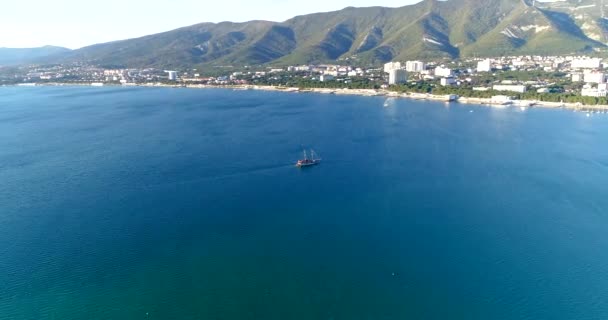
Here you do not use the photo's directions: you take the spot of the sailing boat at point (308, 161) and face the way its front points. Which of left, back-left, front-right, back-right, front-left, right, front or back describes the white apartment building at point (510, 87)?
front-left

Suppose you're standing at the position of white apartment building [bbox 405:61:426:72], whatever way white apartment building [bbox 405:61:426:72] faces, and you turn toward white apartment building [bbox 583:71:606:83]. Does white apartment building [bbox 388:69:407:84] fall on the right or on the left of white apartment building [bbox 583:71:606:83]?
right

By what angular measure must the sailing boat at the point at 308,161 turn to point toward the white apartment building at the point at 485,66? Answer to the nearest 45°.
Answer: approximately 45° to its left

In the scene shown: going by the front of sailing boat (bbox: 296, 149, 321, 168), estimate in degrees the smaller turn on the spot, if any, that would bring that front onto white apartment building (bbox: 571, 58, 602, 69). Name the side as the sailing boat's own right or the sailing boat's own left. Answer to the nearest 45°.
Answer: approximately 45° to the sailing boat's own left

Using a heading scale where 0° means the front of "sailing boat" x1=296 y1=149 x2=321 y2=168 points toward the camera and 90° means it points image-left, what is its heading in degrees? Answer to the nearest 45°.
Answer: approximately 270°

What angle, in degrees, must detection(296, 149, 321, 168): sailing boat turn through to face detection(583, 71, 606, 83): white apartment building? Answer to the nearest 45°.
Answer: approximately 45° to its left

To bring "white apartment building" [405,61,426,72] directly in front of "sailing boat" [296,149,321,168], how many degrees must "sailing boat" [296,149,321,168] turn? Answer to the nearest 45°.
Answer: approximately 90° to its left

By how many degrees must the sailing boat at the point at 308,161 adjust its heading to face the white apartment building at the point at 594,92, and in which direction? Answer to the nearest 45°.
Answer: approximately 45° to its left

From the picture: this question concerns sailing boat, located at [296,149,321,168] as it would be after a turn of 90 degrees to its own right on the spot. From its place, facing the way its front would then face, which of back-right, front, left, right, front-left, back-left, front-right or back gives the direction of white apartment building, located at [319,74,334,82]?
back
